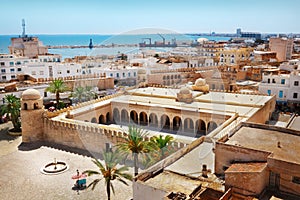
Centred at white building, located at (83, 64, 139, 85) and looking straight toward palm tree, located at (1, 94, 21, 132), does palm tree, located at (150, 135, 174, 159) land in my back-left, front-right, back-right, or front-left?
front-left

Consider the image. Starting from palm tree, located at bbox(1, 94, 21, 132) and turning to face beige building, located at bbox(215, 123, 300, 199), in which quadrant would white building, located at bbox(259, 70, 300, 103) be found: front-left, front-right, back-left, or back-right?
front-left

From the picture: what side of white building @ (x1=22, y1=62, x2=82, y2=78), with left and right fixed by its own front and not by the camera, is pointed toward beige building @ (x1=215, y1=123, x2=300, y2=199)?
front

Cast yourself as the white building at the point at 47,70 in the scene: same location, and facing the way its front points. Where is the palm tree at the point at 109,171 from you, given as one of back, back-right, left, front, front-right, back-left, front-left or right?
front

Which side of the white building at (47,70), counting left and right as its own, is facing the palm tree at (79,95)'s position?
front

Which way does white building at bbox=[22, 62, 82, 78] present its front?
toward the camera

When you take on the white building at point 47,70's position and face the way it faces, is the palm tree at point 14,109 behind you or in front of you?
in front

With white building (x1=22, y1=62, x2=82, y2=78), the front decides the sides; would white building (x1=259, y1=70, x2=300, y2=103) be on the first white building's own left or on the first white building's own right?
on the first white building's own left

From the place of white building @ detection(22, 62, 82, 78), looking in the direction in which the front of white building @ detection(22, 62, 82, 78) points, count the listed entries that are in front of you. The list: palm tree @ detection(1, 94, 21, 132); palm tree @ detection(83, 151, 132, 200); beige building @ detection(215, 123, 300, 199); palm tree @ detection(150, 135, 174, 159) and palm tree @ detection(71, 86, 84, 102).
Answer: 5

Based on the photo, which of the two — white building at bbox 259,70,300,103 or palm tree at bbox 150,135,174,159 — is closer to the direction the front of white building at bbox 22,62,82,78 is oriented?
the palm tree
